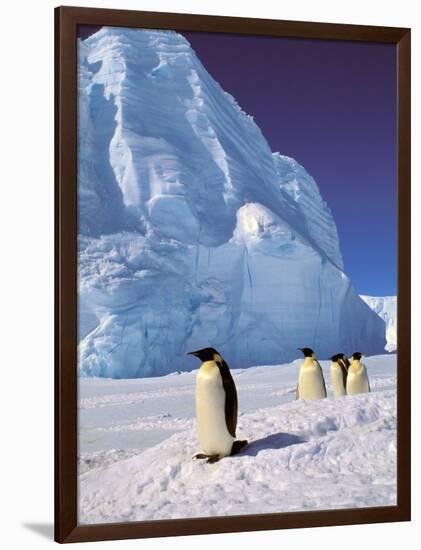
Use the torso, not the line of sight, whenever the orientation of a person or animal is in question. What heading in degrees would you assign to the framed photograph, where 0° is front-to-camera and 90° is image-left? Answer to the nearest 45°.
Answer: approximately 315°
